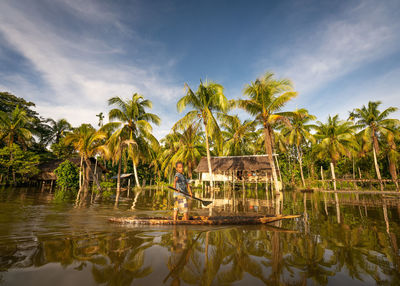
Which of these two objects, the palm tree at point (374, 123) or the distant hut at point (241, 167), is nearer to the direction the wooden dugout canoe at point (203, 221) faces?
the palm tree

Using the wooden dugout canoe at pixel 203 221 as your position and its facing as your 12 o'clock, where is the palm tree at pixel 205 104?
The palm tree is roughly at 9 o'clock from the wooden dugout canoe.

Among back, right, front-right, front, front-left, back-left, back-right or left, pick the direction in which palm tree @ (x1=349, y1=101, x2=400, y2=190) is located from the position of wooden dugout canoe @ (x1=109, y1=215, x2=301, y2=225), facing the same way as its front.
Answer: front-left

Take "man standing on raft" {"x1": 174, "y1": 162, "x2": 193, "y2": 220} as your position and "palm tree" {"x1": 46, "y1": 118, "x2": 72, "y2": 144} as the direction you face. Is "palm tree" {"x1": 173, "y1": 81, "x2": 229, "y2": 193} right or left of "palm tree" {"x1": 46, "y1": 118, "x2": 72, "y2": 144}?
right

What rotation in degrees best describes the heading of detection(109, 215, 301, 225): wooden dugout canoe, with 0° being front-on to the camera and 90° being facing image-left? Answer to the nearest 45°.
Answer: approximately 270°

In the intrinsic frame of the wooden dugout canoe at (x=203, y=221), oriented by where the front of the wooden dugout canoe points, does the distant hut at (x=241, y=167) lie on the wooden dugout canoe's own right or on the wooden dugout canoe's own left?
on the wooden dugout canoe's own left
